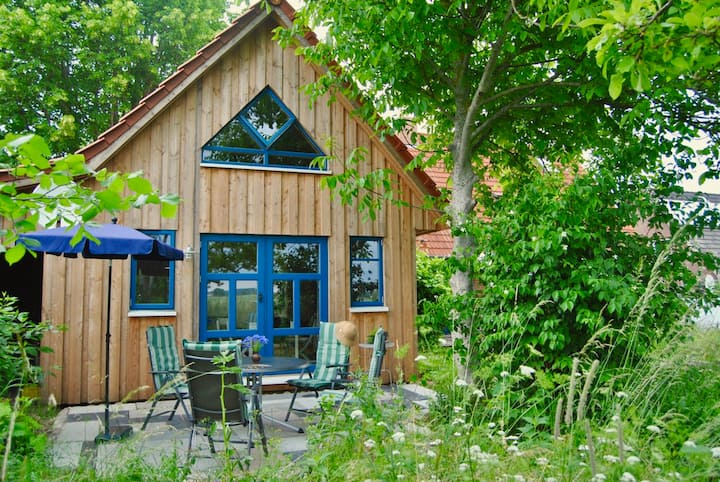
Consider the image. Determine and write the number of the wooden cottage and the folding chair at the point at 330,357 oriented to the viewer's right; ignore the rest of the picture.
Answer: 0

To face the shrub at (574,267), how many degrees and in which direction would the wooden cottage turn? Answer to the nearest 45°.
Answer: approximately 45° to its left

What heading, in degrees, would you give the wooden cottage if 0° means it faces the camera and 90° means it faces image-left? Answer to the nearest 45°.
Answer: approximately 0°

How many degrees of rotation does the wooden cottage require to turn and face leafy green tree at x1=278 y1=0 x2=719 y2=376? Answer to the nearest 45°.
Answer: approximately 45° to its left

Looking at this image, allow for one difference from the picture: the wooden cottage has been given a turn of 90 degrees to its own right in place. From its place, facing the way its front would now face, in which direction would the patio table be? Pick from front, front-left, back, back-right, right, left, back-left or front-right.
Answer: left

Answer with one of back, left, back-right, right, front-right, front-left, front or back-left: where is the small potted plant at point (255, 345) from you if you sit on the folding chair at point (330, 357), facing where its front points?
front

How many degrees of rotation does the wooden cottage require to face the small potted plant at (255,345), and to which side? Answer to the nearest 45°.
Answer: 0° — it already faces it
